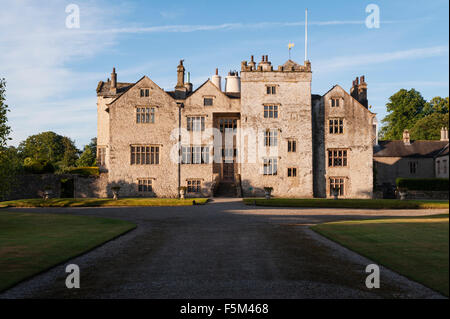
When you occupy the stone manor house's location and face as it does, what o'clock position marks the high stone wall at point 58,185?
The high stone wall is roughly at 3 o'clock from the stone manor house.

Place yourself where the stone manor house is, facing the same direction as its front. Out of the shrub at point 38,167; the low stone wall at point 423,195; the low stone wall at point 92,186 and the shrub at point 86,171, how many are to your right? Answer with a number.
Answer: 3

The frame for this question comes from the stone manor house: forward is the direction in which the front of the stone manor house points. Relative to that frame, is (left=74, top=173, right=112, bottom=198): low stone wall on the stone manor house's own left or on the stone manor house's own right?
on the stone manor house's own right

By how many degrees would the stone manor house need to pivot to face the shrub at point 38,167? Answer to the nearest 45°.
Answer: approximately 90° to its right

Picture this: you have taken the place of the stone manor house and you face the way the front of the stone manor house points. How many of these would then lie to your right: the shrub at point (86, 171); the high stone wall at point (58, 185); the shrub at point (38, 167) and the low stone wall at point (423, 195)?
3

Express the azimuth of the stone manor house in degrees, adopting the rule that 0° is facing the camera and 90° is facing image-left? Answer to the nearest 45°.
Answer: approximately 0°

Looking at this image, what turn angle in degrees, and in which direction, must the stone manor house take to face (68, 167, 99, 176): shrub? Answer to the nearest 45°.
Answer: approximately 90° to its right
